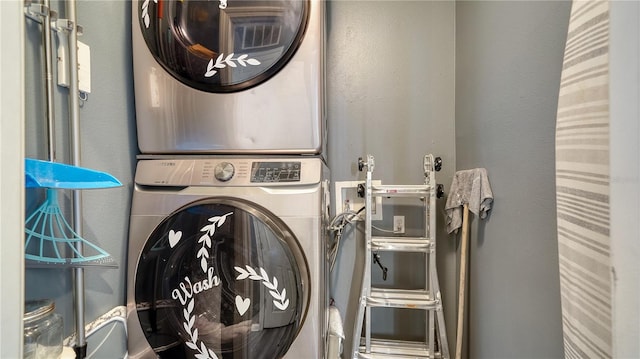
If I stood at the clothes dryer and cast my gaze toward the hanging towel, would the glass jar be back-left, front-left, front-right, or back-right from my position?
back-right

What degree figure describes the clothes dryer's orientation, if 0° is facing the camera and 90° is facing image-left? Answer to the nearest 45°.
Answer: approximately 0°

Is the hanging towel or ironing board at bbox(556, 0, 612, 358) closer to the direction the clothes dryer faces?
the ironing board

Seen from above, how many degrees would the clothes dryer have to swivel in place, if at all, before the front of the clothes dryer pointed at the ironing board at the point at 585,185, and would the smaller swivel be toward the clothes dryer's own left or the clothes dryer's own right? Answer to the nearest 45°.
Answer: approximately 45° to the clothes dryer's own left

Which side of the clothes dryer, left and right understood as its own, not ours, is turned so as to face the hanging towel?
left
